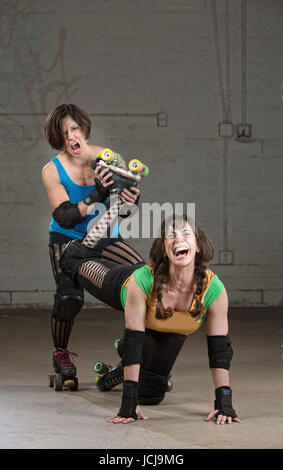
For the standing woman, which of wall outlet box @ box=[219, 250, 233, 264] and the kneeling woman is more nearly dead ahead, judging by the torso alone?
the kneeling woman

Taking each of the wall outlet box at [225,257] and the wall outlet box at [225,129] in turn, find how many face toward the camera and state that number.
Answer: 2

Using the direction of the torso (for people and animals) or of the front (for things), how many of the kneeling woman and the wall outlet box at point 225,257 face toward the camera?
2

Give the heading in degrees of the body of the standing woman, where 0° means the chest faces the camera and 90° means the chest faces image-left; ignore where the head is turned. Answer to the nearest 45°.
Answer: approximately 315°

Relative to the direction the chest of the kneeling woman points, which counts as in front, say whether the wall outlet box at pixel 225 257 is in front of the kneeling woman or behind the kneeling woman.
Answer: behind

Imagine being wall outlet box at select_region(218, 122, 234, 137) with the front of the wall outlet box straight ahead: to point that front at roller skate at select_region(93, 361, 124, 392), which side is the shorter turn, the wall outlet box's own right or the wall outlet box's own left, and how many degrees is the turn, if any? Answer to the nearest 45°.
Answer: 0° — it already faces it

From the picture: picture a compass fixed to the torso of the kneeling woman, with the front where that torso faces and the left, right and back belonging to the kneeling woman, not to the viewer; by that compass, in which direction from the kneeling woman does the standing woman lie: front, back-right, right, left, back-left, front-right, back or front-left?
back-right

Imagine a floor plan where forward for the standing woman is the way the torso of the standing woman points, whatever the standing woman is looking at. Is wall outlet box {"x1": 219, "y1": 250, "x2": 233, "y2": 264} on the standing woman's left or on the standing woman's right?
on the standing woman's left
